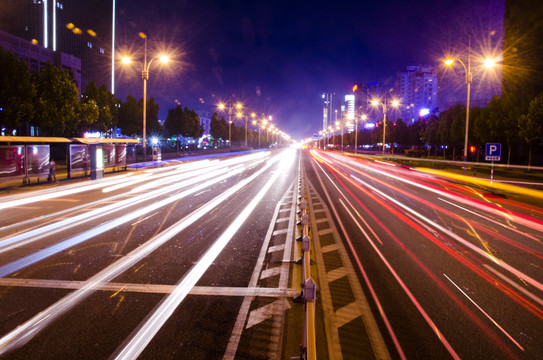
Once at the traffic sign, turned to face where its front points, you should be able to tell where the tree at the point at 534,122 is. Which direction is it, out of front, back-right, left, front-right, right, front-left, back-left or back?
back

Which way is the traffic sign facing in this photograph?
toward the camera

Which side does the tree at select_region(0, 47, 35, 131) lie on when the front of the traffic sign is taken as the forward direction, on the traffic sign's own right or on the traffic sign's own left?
on the traffic sign's own right

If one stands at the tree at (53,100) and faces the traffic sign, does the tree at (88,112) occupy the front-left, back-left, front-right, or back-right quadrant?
back-left

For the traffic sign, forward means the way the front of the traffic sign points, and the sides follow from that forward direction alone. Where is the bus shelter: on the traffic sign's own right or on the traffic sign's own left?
on the traffic sign's own right

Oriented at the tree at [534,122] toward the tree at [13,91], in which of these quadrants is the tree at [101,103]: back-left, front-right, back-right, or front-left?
front-right

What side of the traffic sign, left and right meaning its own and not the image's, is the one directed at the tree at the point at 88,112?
right

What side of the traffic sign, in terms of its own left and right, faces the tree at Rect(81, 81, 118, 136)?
right
